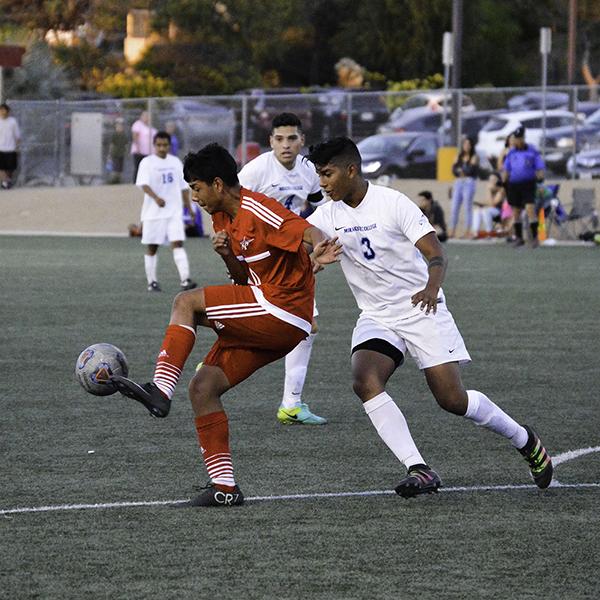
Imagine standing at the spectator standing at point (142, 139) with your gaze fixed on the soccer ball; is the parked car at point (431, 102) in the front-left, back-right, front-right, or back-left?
back-left

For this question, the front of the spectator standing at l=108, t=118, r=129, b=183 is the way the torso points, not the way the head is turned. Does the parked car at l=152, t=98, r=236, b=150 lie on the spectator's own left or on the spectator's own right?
on the spectator's own left

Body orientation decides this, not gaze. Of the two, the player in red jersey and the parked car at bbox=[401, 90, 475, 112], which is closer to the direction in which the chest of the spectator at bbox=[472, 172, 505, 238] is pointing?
the player in red jersey

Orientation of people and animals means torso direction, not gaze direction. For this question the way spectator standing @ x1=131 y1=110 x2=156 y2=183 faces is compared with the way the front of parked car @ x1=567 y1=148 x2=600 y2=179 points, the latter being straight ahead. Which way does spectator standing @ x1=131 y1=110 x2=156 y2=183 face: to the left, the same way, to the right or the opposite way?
to the left

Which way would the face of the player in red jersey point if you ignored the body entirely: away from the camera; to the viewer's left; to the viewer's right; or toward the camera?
to the viewer's left

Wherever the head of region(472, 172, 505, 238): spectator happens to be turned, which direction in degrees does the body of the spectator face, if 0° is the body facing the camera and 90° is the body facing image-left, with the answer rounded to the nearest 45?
approximately 45°

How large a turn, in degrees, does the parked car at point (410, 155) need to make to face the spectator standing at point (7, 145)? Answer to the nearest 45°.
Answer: approximately 45° to its right

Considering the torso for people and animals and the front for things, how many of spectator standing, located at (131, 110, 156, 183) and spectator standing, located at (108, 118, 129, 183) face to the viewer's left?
0
